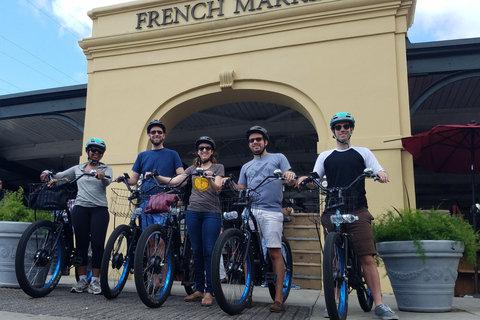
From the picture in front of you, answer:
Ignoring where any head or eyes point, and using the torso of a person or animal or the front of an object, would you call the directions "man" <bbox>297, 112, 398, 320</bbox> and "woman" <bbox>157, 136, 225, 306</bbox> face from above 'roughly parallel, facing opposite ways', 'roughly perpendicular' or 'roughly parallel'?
roughly parallel

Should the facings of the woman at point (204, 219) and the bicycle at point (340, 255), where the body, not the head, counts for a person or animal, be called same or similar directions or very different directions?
same or similar directions

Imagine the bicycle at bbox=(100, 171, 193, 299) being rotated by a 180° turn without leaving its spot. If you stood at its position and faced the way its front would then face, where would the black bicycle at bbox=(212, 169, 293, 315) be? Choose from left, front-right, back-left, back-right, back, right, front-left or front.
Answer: right

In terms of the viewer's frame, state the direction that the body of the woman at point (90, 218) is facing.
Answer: toward the camera

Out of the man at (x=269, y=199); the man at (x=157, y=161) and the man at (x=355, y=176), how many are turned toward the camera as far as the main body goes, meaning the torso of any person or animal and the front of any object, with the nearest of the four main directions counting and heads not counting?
3

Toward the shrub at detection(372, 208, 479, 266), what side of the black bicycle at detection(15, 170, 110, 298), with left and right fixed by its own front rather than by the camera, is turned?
left

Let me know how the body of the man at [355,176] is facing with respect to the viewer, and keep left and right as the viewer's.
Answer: facing the viewer

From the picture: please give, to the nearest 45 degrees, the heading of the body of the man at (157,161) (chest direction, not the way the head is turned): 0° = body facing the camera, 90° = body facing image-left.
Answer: approximately 0°

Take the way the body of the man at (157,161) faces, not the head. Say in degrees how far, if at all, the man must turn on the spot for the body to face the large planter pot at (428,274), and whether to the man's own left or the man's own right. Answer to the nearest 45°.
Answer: approximately 45° to the man's own left

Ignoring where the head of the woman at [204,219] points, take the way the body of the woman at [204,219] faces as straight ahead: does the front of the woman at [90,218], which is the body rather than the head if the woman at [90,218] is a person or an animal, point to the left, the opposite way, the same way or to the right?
the same way

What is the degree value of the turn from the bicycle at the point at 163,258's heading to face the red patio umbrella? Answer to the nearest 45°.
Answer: approximately 135° to its left

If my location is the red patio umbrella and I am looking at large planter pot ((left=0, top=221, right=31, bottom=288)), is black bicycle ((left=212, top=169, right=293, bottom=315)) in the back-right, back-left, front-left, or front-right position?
front-left

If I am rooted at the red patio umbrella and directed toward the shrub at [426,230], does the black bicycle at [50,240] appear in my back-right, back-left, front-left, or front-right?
front-right

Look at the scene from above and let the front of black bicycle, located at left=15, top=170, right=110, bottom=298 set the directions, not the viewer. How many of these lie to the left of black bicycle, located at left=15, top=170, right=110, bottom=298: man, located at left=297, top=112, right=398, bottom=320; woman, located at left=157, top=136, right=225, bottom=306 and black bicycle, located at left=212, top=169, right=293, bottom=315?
3

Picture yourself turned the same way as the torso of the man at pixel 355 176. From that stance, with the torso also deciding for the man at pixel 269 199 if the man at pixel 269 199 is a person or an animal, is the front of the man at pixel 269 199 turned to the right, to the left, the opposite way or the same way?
the same way

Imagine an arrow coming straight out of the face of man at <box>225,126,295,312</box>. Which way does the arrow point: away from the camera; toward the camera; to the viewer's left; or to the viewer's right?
toward the camera

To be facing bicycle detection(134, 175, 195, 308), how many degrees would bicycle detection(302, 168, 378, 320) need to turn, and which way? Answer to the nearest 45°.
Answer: approximately 90° to its right

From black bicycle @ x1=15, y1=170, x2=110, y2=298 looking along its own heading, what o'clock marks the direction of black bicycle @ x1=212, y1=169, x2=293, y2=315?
black bicycle @ x1=212, y1=169, x2=293, y2=315 is roughly at 9 o'clock from black bicycle @ x1=15, y1=170, x2=110, y2=298.

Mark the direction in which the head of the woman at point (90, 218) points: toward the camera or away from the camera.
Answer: toward the camera

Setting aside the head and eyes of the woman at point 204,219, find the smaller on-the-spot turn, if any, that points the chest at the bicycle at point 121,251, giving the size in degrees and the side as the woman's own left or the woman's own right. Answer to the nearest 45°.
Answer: approximately 90° to the woman's own right
